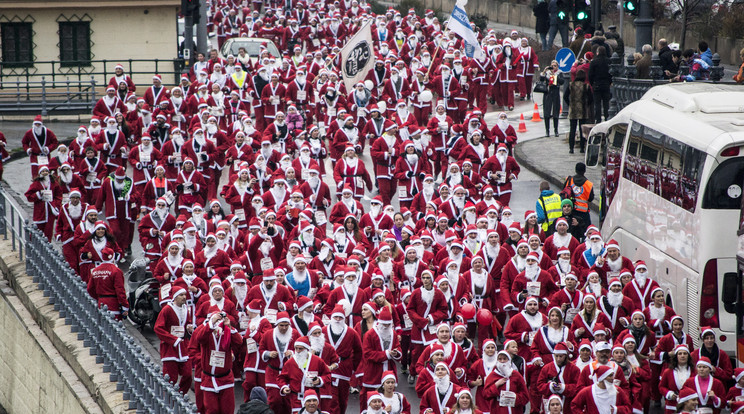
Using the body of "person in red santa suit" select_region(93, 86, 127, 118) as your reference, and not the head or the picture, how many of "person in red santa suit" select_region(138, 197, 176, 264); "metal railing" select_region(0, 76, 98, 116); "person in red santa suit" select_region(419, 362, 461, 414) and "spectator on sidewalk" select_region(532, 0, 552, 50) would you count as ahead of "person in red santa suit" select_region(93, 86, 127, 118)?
2

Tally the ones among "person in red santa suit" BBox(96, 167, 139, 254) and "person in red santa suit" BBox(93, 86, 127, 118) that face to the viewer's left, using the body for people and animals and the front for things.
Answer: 0

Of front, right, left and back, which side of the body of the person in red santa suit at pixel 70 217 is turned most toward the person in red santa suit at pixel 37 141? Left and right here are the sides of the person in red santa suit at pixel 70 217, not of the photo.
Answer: back

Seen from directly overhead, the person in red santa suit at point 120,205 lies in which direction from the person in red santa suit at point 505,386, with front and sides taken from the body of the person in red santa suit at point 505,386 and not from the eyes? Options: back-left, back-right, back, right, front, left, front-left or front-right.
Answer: back-right

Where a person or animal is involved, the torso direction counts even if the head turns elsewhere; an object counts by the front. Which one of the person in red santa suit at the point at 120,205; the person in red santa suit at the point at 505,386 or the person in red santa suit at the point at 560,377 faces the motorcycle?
the person in red santa suit at the point at 120,205

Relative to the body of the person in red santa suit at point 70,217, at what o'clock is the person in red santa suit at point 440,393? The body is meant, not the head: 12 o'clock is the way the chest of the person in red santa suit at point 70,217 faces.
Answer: the person in red santa suit at point 440,393 is roughly at 11 o'clock from the person in red santa suit at point 70,217.

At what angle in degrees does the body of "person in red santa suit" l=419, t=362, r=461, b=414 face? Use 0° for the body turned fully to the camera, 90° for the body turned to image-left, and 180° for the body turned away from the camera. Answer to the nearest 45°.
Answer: approximately 0°

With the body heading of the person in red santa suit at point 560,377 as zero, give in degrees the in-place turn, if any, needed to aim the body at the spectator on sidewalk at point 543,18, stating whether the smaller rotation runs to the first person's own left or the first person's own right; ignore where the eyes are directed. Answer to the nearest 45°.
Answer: approximately 180°

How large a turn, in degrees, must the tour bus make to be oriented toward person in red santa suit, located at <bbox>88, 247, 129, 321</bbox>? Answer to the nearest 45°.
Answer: approximately 45° to its left

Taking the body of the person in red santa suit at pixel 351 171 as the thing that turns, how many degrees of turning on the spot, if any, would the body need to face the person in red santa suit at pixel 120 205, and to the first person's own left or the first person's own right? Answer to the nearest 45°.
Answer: approximately 90° to the first person's own right
